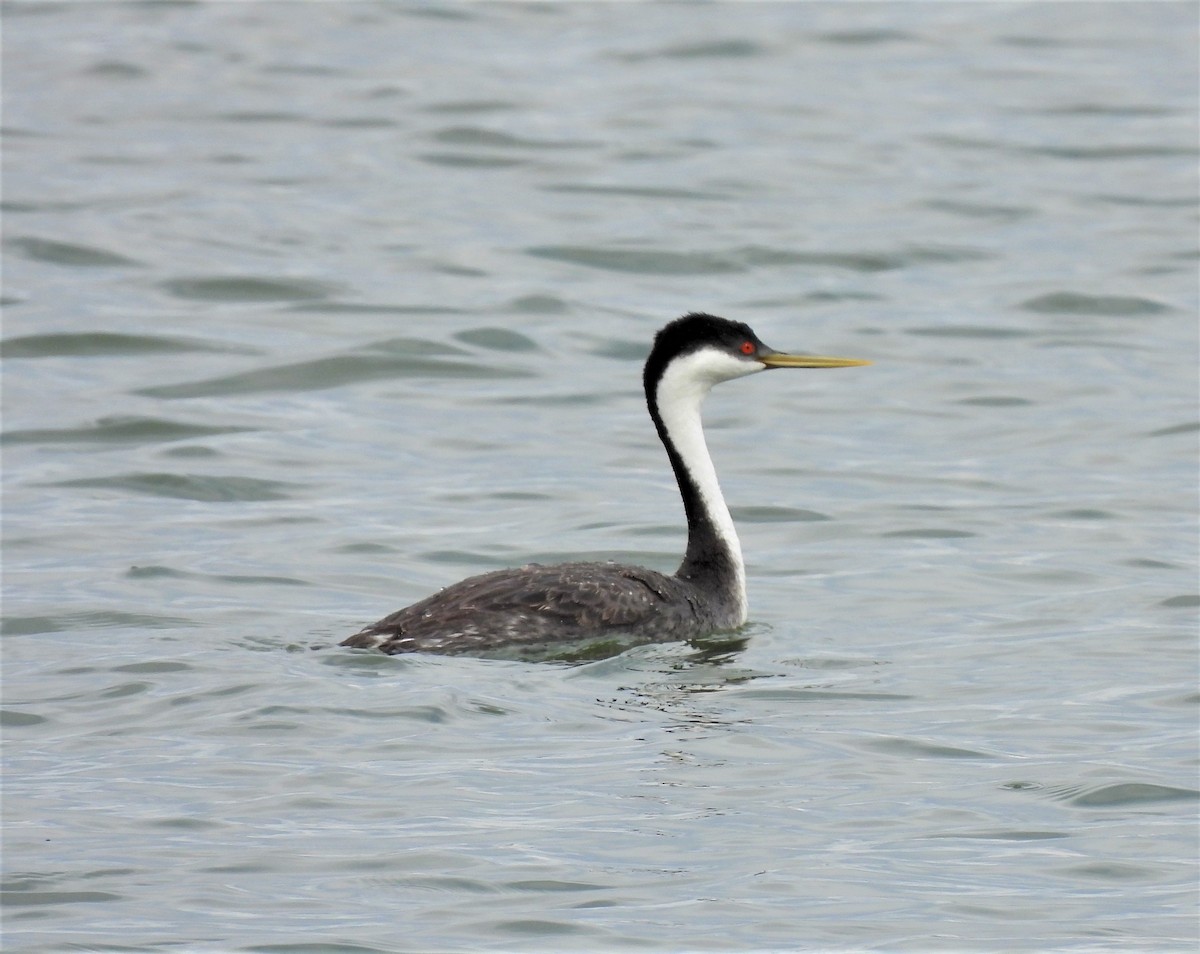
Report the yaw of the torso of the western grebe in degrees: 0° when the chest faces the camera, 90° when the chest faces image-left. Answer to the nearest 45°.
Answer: approximately 270°
